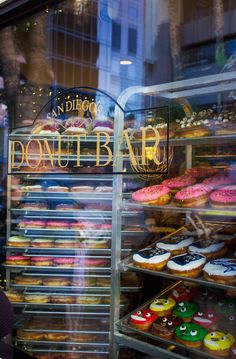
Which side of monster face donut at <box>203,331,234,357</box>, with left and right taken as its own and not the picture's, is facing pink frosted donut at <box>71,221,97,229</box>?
right

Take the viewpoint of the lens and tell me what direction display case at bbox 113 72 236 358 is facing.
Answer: facing the viewer and to the left of the viewer

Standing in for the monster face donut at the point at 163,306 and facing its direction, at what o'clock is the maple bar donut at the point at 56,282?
The maple bar donut is roughly at 3 o'clock from the monster face donut.

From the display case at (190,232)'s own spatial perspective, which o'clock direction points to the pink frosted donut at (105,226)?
The pink frosted donut is roughly at 3 o'clock from the display case.

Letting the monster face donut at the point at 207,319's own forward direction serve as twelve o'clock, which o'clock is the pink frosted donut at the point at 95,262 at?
The pink frosted donut is roughly at 3 o'clock from the monster face donut.

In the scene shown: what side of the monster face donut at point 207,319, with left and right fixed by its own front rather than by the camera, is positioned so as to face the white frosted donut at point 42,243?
right
